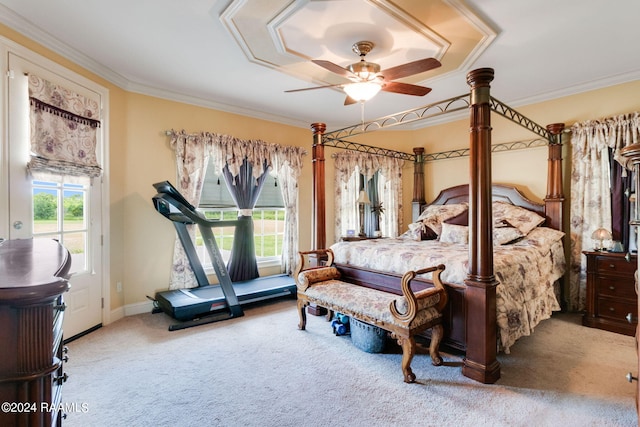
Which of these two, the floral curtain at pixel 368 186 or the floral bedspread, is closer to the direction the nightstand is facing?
the floral bedspread

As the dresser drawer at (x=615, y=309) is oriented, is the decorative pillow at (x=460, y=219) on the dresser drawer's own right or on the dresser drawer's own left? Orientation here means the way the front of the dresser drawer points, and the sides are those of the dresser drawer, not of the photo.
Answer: on the dresser drawer's own right

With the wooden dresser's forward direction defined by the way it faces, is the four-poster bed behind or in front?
in front

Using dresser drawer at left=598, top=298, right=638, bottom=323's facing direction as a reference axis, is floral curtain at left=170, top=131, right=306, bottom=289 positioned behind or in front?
in front

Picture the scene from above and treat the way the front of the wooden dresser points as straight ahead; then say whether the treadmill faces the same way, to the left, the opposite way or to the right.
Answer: the opposite way

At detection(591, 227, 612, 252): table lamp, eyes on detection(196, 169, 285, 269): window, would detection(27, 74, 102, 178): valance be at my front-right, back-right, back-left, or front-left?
front-left

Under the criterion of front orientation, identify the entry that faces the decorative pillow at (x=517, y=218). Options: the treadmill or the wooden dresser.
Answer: the wooden dresser

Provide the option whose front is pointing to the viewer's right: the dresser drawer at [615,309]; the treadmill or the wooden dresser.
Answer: the wooden dresser

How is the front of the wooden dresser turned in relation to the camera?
facing to the right of the viewer

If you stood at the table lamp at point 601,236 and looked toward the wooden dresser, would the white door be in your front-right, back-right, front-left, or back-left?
front-right
